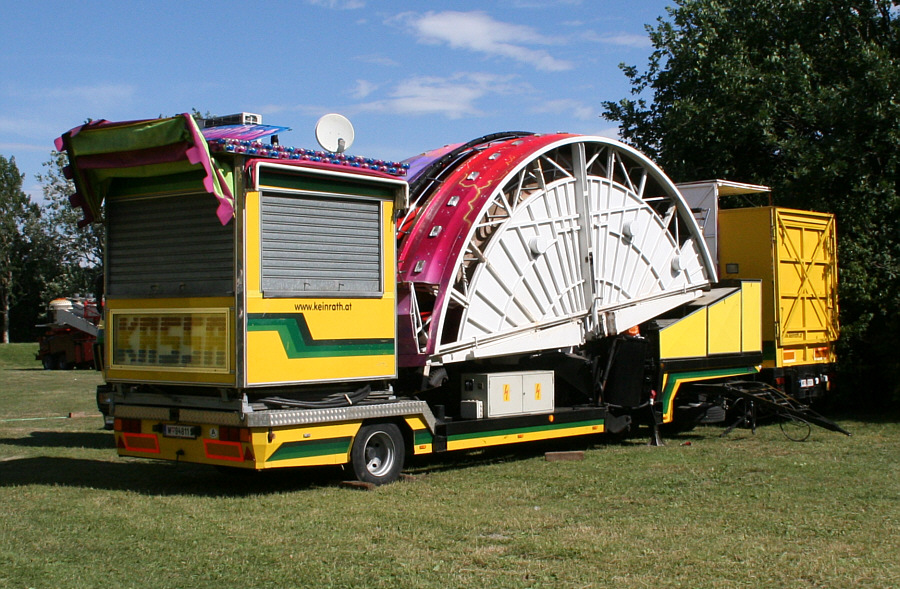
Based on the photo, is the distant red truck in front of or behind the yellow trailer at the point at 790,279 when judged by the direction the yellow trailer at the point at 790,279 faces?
in front

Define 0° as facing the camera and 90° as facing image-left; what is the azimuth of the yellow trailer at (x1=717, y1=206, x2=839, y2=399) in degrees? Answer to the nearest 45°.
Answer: approximately 135°
